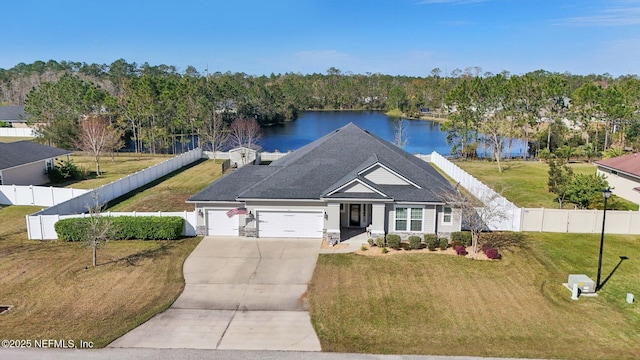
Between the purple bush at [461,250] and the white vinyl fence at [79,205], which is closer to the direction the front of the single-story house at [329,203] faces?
the purple bush

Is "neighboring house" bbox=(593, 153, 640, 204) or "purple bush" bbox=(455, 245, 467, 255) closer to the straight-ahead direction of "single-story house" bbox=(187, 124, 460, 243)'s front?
the purple bush

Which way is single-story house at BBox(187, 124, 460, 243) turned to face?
toward the camera

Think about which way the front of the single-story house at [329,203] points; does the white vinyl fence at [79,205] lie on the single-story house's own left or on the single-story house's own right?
on the single-story house's own right

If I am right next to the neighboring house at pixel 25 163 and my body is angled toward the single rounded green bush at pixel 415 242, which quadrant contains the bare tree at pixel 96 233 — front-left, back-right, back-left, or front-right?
front-right

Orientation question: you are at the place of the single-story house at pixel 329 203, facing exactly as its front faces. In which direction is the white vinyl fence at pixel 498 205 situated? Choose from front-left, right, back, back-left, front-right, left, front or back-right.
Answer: left

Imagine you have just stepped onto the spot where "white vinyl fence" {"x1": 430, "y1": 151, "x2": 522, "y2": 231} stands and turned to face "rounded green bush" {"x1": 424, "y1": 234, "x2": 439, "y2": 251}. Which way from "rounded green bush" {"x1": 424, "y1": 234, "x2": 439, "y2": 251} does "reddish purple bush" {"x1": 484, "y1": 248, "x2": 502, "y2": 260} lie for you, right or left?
left

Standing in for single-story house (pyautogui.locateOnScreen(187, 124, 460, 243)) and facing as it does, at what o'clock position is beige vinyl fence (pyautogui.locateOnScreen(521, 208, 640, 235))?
The beige vinyl fence is roughly at 9 o'clock from the single-story house.

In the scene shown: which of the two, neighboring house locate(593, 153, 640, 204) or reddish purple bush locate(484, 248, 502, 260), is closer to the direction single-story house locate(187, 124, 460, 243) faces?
the reddish purple bush

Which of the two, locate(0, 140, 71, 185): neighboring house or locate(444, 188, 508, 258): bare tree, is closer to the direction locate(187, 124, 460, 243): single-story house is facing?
the bare tree

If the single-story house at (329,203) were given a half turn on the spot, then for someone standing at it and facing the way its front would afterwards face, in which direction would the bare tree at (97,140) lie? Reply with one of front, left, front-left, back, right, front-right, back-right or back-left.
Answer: front-left

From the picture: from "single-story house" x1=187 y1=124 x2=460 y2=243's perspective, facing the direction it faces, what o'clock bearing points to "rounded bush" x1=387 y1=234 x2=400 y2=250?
The rounded bush is roughly at 10 o'clock from the single-story house.

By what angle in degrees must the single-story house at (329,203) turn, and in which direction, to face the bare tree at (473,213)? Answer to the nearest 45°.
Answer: approximately 90° to its left

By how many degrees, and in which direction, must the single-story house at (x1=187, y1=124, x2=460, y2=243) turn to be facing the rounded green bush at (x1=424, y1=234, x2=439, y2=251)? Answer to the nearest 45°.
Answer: approximately 90° to its left

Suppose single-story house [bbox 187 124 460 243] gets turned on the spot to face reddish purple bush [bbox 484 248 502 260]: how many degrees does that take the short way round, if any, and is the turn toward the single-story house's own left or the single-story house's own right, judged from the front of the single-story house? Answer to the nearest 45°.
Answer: approximately 90° to the single-story house's own left

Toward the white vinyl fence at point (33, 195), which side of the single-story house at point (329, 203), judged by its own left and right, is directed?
right

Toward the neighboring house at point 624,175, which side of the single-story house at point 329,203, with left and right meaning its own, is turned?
left

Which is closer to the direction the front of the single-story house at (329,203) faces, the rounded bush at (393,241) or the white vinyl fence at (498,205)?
the rounded bush

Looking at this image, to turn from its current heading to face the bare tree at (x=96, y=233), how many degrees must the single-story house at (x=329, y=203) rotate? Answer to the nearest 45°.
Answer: approximately 90° to its right
